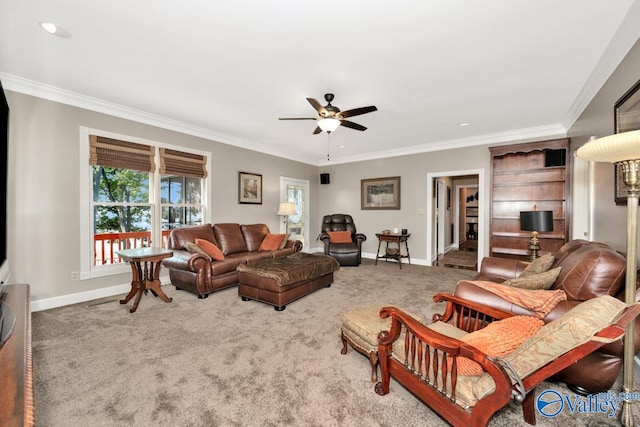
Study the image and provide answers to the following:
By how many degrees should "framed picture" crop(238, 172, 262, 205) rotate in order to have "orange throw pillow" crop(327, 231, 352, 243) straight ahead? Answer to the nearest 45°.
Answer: approximately 45° to its left

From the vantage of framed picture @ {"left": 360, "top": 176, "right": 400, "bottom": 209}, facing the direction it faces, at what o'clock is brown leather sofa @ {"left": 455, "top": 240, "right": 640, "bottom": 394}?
The brown leather sofa is roughly at 10 o'clock from the framed picture.

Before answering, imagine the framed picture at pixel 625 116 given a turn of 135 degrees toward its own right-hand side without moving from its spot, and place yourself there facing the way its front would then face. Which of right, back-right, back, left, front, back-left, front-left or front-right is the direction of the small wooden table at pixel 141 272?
back

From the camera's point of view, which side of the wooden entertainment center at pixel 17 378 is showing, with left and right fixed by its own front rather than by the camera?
right

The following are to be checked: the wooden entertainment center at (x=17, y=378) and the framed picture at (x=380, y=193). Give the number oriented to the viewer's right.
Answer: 1

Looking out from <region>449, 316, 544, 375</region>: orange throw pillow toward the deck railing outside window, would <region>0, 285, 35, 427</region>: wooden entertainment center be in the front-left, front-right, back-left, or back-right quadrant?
front-left

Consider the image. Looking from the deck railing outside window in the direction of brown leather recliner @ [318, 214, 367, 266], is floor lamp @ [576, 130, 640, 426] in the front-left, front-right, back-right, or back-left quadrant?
front-right

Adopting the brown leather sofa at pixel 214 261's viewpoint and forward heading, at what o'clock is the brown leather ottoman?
The brown leather ottoman is roughly at 12 o'clock from the brown leather sofa.

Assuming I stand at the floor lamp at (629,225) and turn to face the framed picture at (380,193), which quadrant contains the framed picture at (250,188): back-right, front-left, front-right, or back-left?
front-left

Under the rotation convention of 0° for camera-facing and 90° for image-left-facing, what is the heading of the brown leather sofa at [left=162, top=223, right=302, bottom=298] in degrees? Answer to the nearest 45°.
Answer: approximately 315°

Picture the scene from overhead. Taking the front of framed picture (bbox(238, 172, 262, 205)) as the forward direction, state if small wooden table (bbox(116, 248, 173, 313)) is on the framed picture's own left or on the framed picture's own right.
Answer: on the framed picture's own right

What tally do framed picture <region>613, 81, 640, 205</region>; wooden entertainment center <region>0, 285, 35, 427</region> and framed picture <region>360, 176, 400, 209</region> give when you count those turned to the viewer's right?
1

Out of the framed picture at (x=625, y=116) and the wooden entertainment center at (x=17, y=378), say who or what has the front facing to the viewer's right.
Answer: the wooden entertainment center

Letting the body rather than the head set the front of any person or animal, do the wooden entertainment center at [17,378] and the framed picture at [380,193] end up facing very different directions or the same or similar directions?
very different directions

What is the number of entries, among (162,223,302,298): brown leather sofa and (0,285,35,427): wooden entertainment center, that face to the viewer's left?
0

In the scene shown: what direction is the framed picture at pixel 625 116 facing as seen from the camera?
to the viewer's left
